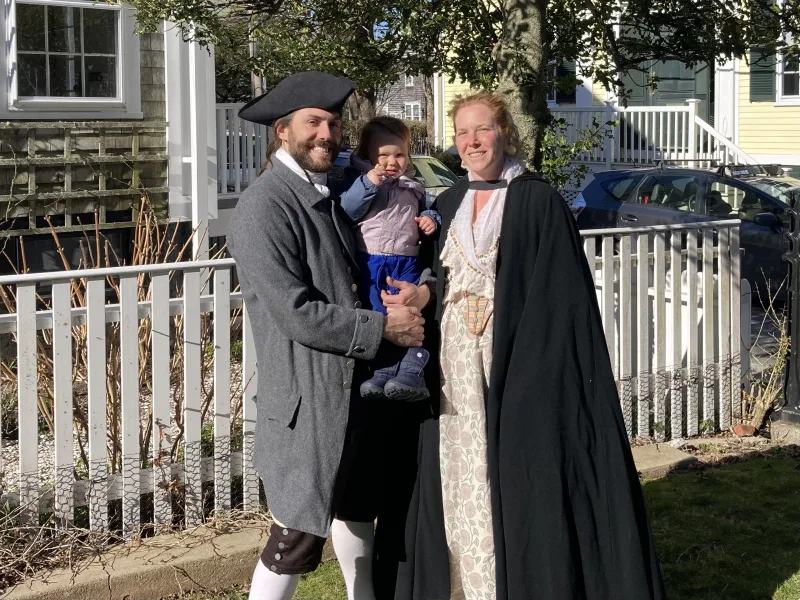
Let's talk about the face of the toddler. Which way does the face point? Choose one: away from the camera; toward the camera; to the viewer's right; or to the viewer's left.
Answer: toward the camera

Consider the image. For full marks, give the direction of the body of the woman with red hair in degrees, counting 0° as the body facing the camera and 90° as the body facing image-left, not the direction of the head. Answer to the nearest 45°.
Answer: approximately 45°

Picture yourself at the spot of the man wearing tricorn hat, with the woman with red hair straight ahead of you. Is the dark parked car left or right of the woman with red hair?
left

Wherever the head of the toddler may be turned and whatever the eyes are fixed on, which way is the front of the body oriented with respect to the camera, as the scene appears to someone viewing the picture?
toward the camera

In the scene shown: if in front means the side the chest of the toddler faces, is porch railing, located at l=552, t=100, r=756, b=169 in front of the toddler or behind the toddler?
behind

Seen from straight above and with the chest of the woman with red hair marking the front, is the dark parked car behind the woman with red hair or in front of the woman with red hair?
behind
